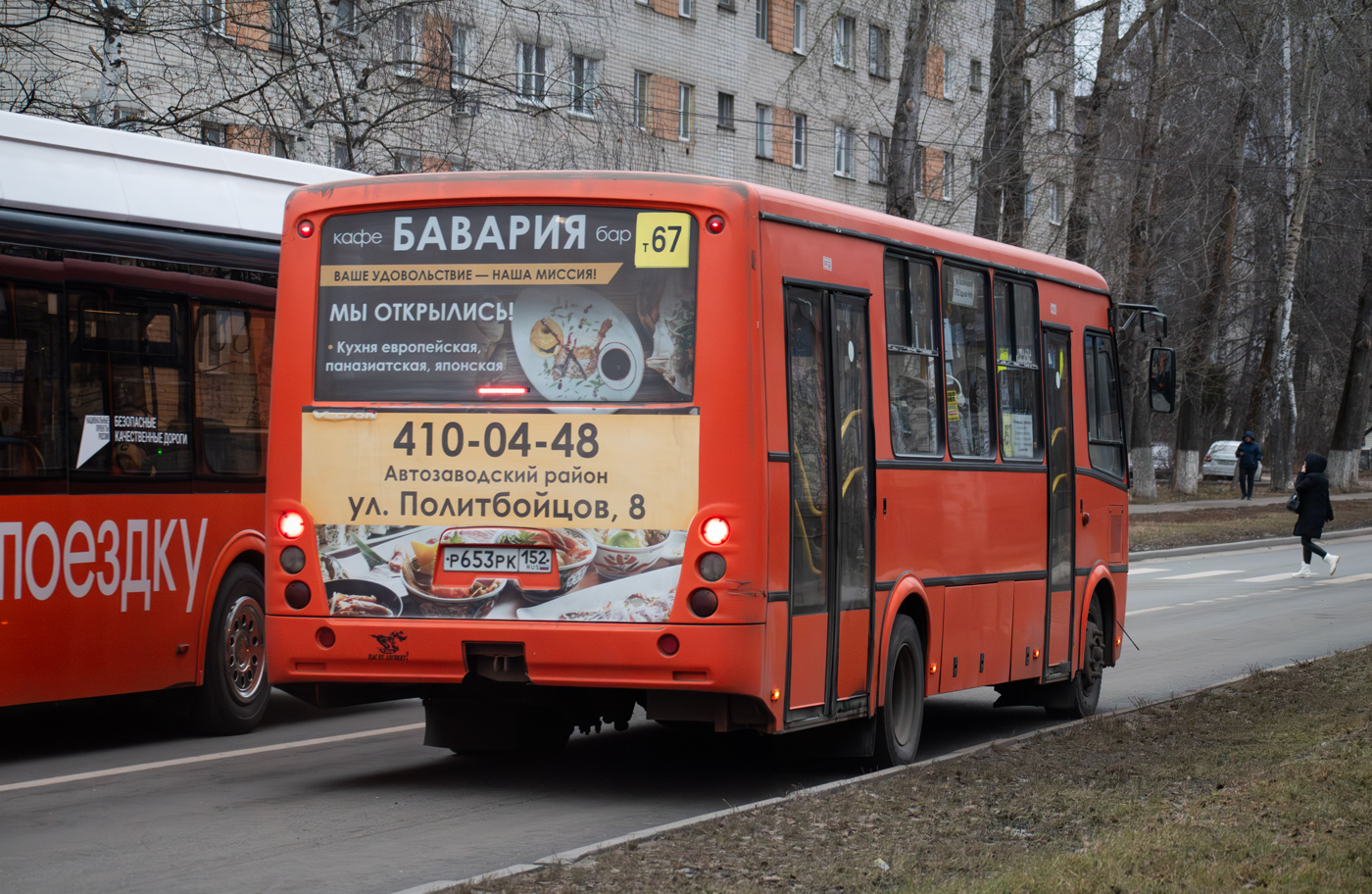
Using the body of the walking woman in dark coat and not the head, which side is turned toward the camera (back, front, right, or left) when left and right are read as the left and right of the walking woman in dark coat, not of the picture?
left

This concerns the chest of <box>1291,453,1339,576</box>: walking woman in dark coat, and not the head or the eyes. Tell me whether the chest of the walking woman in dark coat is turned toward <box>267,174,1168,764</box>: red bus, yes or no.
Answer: no

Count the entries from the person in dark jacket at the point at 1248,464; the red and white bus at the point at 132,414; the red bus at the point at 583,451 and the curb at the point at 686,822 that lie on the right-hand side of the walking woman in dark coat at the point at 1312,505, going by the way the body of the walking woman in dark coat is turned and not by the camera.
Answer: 1

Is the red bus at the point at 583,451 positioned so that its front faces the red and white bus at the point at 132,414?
no

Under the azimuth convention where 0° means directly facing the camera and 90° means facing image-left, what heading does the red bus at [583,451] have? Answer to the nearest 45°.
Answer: approximately 225°

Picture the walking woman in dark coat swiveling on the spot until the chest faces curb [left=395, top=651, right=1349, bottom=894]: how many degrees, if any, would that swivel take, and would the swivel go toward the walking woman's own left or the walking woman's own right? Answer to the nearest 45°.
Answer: approximately 90° to the walking woman's own left

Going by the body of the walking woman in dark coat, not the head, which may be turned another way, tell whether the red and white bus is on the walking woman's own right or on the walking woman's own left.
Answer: on the walking woman's own left

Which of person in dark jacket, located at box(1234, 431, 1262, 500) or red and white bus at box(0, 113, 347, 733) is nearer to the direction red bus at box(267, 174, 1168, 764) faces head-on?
the person in dark jacket
